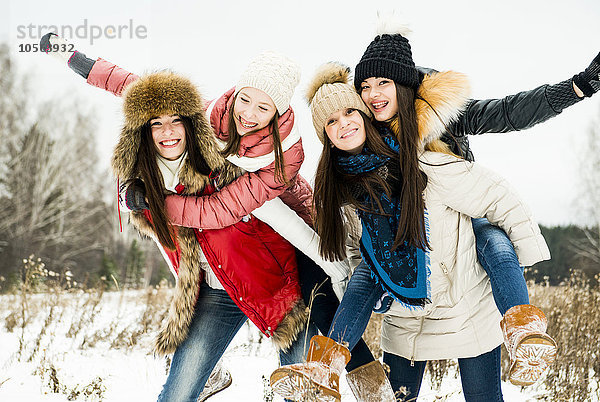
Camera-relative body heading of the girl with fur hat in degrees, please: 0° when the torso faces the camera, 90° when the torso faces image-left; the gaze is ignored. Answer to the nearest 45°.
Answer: approximately 45°
